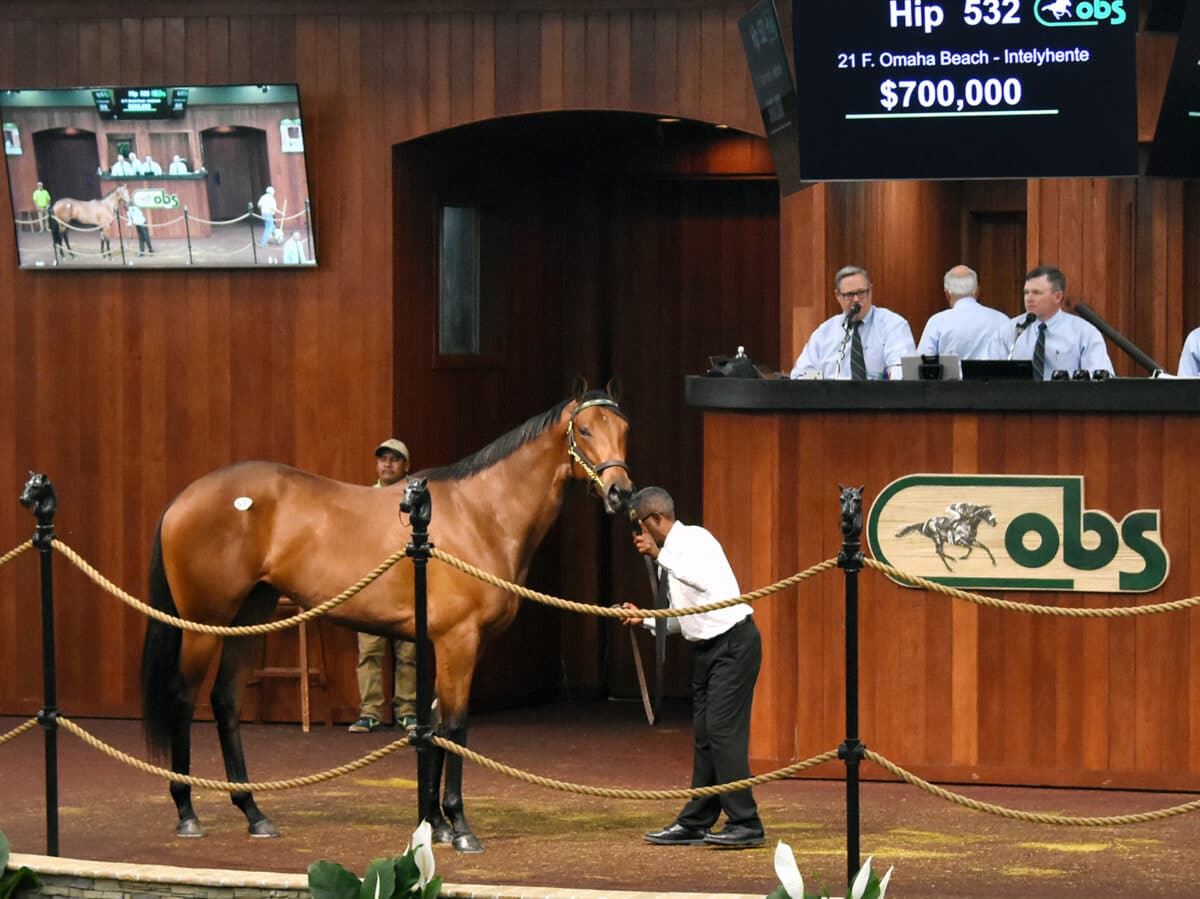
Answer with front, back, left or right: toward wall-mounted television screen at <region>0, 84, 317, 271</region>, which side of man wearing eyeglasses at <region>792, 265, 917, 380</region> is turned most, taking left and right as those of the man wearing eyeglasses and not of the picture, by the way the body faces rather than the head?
right

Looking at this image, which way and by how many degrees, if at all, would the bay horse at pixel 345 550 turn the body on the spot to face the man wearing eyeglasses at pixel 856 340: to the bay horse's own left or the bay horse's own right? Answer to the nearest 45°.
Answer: approximately 45° to the bay horse's own left

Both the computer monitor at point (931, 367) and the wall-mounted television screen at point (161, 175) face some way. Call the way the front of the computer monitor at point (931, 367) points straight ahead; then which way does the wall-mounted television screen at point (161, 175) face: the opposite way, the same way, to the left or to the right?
the opposite way

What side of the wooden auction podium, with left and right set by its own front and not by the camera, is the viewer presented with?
front

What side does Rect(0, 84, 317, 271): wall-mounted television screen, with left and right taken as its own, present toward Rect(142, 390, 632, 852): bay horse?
front

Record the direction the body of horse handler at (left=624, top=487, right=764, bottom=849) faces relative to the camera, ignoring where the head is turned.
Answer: to the viewer's left

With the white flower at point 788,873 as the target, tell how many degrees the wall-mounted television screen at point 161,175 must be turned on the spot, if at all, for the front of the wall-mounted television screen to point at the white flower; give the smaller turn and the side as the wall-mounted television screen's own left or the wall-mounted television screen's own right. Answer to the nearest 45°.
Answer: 0° — it already faces it

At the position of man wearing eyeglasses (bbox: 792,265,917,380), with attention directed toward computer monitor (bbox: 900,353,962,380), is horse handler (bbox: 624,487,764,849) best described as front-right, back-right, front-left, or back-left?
front-right

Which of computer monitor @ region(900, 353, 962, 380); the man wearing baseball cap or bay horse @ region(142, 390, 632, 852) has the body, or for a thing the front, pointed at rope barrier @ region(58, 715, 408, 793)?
the man wearing baseball cap

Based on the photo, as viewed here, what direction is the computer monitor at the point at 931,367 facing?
away from the camera

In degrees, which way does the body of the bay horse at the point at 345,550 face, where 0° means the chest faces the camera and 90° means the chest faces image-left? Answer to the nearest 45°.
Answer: approximately 270°

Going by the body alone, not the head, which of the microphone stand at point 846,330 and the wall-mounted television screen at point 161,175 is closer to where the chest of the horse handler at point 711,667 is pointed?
the wall-mounted television screen

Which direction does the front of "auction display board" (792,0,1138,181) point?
toward the camera

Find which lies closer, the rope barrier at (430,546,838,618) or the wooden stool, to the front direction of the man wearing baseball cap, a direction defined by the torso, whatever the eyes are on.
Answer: the rope barrier

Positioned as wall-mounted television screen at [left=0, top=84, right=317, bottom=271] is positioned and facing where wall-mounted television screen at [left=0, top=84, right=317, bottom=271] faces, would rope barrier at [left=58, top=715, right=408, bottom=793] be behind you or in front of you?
in front

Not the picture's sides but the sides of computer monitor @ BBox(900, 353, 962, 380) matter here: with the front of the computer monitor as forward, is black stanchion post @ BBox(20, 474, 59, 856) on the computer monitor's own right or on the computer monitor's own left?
on the computer monitor's own left

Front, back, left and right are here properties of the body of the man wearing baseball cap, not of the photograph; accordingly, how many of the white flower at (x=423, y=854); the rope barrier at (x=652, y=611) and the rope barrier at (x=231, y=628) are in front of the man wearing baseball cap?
3
